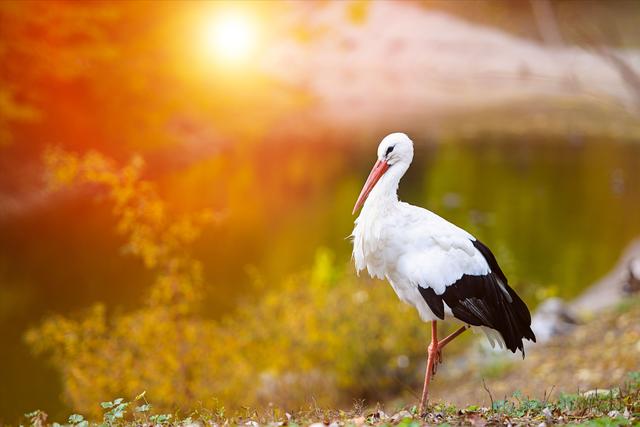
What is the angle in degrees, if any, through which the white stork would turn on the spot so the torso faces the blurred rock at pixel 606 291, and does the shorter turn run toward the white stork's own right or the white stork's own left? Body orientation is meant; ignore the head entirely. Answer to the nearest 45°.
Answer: approximately 90° to the white stork's own right

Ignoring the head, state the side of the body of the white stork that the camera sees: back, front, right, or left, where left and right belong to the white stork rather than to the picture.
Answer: left

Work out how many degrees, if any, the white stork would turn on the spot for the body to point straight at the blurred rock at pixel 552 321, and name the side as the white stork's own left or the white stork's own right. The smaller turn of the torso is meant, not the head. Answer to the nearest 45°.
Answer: approximately 90° to the white stork's own right
